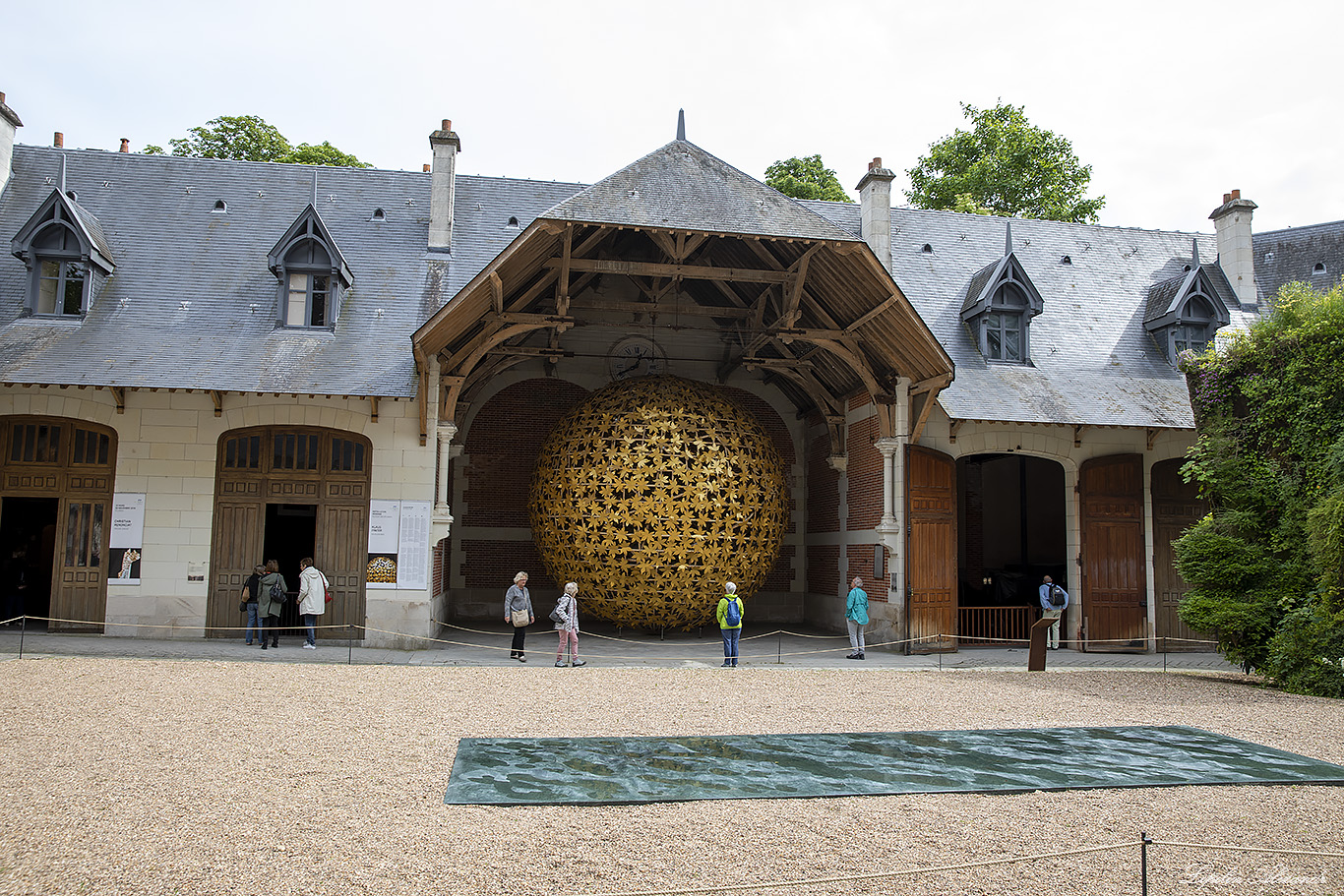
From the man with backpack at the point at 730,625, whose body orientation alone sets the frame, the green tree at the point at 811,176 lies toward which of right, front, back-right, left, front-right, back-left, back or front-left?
front

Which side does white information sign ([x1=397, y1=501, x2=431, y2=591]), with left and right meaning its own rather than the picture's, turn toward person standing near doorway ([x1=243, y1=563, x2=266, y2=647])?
right

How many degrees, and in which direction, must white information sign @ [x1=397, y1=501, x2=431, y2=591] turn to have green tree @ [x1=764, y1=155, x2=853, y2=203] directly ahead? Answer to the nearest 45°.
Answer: approximately 135° to its left

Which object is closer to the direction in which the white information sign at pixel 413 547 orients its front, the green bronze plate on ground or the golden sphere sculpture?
the green bronze plate on ground

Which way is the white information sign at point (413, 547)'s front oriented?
toward the camera

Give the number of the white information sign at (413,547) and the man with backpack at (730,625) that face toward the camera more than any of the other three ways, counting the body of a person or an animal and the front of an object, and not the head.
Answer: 1

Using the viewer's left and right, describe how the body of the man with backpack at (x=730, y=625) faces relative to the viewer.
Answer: facing away from the viewer

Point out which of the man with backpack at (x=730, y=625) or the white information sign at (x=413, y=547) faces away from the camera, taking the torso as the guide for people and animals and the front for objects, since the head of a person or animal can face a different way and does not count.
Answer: the man with backpack

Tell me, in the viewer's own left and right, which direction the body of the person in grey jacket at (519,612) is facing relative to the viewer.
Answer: facing the viewer and to the right of the viewer

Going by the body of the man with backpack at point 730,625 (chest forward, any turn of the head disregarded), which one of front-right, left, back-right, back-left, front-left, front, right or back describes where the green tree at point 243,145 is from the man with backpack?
front-left

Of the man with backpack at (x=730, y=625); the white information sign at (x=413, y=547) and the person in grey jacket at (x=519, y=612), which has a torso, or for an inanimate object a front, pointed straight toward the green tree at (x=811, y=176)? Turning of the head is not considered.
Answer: the man with backpack

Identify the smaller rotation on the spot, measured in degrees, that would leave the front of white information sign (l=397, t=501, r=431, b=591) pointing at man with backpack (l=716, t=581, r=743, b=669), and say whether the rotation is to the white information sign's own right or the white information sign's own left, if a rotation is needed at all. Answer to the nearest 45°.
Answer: approximately 45° to the white information sign's own left

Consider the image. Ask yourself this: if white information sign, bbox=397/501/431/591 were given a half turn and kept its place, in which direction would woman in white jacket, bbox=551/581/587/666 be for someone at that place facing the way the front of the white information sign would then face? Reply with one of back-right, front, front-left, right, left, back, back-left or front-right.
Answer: back-right

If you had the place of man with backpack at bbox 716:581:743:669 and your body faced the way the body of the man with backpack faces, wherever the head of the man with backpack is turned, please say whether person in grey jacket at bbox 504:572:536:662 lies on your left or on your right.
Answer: on your left
